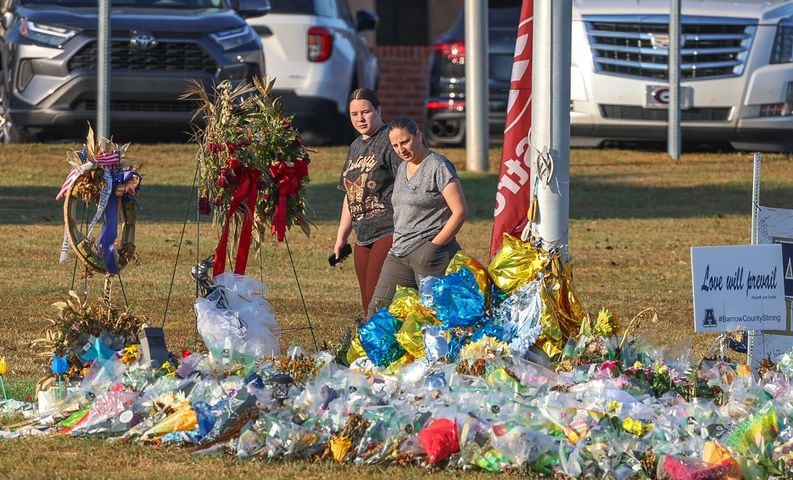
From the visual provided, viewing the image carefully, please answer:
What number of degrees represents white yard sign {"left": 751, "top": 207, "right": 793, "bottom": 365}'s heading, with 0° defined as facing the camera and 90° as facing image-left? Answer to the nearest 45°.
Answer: approximately 0°

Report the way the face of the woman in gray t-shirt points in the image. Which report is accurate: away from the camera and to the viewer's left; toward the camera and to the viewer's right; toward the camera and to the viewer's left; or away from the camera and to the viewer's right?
toward the camera and to the viewer's left

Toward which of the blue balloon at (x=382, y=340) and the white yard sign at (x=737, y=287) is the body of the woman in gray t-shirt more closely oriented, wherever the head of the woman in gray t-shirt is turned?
the blue balloon

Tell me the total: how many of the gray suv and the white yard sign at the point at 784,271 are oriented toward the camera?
2

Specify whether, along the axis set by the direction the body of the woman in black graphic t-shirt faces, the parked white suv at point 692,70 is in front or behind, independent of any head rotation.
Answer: behind

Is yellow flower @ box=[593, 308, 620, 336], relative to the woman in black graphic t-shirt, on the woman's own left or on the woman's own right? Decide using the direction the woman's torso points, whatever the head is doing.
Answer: on the woman's own left

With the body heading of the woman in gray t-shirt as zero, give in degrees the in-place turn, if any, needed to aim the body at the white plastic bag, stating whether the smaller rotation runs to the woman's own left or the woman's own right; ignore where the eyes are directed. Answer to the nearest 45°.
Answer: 0° — they already face it

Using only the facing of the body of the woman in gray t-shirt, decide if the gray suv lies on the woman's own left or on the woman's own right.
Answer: on the woman's own right

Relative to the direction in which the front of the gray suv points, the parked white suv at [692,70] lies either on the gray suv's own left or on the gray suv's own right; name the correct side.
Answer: on the gray suv's own left

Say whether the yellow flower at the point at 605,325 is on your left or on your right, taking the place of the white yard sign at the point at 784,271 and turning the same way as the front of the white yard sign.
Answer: on your right

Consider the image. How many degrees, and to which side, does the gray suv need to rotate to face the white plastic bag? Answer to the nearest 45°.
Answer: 0° — it already faces it

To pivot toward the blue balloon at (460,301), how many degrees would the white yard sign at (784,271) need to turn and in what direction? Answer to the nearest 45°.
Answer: approximately 45° to its right
